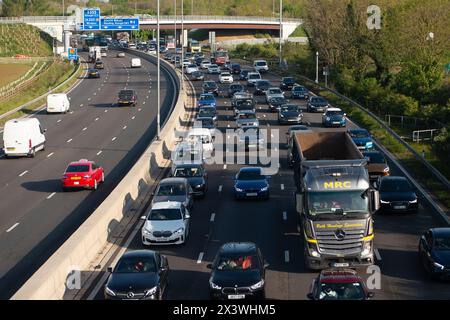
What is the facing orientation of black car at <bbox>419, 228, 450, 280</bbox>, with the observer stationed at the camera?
facing the viewer and to the right of the viewer

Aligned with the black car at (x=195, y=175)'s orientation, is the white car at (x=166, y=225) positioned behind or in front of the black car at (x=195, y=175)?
in front

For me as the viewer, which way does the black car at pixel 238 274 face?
facing the viewer

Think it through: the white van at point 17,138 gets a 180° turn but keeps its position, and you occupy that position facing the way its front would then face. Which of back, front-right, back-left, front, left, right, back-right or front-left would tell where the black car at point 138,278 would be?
front-left

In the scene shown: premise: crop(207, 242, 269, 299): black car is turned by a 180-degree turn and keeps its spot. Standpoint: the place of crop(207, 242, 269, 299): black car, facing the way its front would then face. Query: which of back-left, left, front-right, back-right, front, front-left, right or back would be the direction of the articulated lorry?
front-right

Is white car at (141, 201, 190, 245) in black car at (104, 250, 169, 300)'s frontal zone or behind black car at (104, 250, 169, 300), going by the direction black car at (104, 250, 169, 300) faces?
behind

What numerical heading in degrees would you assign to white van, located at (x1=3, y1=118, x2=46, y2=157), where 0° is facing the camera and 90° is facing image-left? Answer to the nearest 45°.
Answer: approximately 225°

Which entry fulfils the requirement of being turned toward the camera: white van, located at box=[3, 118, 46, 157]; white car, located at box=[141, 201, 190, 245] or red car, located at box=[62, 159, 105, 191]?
the white car

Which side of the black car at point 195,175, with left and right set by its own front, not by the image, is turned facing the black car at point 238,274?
front

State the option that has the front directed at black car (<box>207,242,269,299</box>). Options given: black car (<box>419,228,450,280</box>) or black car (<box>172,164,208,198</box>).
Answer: black car (<box>172,164,208,198</box>)

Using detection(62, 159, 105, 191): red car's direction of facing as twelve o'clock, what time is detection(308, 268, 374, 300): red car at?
detection(308, 268, 374, 300): red car is roughly at 4 o'clock from detection(62, 159, 105, 191): red car.

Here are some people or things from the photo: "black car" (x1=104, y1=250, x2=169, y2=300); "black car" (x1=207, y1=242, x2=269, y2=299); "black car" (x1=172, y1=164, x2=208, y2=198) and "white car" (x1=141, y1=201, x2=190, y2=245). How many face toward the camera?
4

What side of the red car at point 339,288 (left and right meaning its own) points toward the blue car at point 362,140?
back

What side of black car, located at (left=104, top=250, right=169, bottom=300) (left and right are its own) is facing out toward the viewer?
front

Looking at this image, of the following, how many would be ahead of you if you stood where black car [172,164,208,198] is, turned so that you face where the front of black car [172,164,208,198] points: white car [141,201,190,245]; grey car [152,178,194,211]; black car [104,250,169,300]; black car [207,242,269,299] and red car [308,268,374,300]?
5
